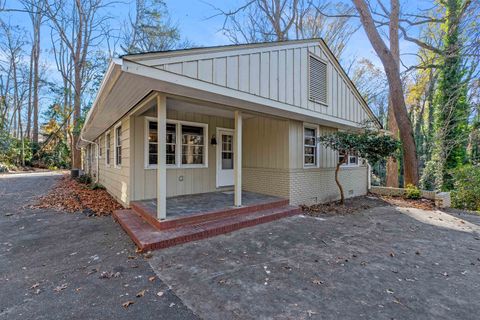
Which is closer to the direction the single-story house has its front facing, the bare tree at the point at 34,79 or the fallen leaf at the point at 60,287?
the fallen leaf

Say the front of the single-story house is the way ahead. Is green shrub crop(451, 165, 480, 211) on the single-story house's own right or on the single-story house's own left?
on the single-story house's own left

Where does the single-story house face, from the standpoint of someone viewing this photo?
facing the viewer and to the right of the viewer

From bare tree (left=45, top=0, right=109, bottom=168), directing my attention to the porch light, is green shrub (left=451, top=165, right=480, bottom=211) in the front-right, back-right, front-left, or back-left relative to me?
front-left

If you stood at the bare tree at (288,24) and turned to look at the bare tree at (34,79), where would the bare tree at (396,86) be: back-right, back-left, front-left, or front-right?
back-left

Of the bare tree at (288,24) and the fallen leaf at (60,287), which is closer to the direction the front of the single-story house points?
the fallen leaf

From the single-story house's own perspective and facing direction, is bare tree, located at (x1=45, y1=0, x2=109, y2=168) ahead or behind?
behind

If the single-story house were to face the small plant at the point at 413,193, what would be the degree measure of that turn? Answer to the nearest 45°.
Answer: approximately 45° to its left

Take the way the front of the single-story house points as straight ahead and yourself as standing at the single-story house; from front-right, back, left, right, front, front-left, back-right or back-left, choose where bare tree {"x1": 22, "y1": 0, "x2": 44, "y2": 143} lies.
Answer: back

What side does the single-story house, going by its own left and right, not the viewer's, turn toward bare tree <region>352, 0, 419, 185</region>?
left

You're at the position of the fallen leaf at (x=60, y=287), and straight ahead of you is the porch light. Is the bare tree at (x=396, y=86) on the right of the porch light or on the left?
right

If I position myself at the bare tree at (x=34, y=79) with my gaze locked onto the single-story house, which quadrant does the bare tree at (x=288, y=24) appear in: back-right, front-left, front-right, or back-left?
front-left

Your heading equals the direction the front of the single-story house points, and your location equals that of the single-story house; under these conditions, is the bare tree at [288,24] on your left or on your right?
on your left
